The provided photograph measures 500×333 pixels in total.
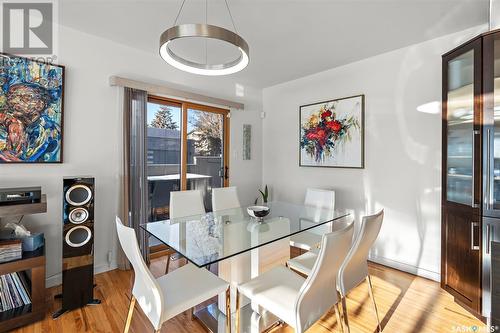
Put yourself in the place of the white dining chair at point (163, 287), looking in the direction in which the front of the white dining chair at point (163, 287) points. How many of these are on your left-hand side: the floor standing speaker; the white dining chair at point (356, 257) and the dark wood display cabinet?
1

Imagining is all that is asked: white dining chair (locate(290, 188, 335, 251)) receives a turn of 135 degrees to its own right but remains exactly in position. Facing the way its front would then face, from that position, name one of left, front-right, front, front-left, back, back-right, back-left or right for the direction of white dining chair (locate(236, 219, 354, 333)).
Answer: back

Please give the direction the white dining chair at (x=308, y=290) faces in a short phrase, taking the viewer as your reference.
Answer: facing away from the viewer and to the left of the viewer

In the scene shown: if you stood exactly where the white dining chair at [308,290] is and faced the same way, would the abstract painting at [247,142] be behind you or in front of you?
in front

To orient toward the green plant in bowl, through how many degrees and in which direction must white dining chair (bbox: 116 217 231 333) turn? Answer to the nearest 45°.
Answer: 0° — it already faces it

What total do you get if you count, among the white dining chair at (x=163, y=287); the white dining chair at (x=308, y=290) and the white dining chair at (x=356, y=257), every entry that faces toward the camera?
0

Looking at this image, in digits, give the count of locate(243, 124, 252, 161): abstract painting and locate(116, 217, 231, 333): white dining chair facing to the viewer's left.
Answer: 0

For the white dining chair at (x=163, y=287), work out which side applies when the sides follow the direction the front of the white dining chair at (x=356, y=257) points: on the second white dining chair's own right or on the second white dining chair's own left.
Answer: on the second white dining chair's own left

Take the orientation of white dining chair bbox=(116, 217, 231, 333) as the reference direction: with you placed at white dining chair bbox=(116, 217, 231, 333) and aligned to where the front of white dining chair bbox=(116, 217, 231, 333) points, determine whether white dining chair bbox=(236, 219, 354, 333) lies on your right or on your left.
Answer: on your right

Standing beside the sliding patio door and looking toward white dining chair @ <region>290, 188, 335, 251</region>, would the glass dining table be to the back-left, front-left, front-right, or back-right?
front-right

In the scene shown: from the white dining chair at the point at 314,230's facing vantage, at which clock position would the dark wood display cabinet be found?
The dark wood display cabinet is roughly at 8 o'clock from the white dining chair.

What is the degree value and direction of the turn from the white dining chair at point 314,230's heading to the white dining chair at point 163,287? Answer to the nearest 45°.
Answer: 0° — it already faces it

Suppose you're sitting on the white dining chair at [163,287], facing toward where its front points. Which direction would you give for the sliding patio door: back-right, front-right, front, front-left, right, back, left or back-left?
front-left

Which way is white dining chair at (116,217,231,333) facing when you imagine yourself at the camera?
facing away from the viewer and to the right of the viewer

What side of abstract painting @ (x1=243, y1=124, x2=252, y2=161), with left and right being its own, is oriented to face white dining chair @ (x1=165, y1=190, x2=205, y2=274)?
right
